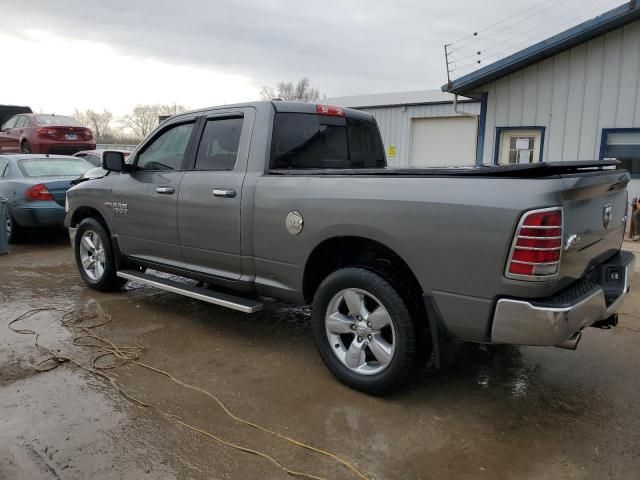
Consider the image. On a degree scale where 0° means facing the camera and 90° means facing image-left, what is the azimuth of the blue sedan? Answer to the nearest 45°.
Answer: approximately 135°

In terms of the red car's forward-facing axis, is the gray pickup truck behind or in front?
behind

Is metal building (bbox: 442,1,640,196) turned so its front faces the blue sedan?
no

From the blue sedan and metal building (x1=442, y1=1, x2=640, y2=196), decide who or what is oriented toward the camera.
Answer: the metal building

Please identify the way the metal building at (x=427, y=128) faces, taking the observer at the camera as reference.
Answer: facing the viewer

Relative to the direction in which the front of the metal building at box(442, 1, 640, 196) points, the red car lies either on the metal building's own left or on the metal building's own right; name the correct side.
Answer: on the metal building's own right

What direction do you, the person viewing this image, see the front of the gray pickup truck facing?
facing away from the viewer and to the left of the viewer

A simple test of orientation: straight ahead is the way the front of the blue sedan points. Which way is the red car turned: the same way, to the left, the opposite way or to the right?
the same way

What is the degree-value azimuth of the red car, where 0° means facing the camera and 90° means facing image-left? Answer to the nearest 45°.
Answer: approximately 135°

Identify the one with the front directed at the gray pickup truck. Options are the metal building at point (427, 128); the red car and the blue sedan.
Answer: the metal building

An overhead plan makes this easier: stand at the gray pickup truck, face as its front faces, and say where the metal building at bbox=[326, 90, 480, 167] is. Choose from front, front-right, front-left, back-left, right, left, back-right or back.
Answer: front-right

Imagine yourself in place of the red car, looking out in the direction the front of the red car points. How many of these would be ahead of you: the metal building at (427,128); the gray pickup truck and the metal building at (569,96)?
0

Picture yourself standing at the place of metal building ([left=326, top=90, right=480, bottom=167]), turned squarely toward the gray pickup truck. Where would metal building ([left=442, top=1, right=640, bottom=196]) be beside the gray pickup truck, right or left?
left

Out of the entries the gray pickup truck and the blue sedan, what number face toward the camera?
0

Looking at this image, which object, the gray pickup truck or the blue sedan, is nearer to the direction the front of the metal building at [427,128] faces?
the gray pickup truck

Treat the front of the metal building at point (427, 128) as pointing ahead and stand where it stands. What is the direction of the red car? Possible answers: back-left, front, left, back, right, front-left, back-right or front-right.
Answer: right

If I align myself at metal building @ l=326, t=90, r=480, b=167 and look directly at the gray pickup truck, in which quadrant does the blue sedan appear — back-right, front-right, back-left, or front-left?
front-right
